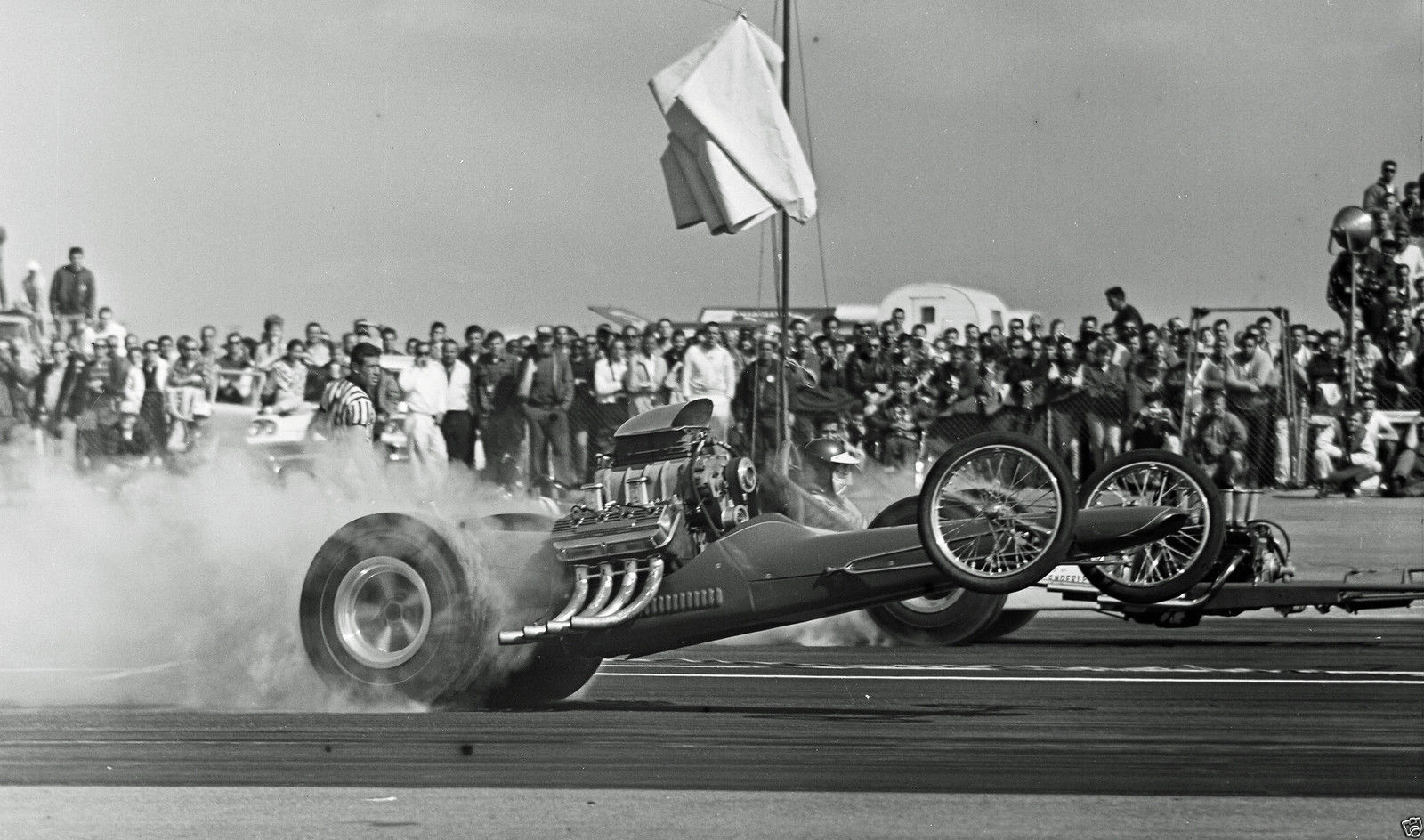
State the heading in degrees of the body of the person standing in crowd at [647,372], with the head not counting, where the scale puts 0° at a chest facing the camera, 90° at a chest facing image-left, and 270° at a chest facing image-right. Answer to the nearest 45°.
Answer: approximately 0°

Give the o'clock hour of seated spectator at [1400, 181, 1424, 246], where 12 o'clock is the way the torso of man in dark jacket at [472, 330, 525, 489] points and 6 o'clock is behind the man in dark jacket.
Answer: The seated spectator is roughly at 9 o'clock from the man in dark jacket.

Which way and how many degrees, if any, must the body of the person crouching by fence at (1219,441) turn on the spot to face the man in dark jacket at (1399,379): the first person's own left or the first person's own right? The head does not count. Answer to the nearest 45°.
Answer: approximately 135° to the first person's own left

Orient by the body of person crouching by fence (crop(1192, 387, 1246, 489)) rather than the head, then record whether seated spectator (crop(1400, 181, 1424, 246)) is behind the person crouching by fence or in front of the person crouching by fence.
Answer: behind

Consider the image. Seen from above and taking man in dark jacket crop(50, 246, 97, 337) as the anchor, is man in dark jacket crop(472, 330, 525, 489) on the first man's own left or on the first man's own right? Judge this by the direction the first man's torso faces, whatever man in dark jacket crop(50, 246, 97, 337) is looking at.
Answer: on the first man's own left

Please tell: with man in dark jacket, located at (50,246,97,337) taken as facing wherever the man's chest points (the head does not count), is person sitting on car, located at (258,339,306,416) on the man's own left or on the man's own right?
on the man's own left

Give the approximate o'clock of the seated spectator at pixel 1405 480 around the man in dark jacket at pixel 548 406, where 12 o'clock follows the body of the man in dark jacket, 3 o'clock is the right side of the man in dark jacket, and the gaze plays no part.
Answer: The seated spectator is roughly at 9 o'clock from the man in dark jacket.

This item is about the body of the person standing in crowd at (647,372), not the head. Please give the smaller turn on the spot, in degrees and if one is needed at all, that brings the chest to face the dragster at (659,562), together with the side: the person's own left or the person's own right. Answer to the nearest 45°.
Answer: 0° — they already face it
